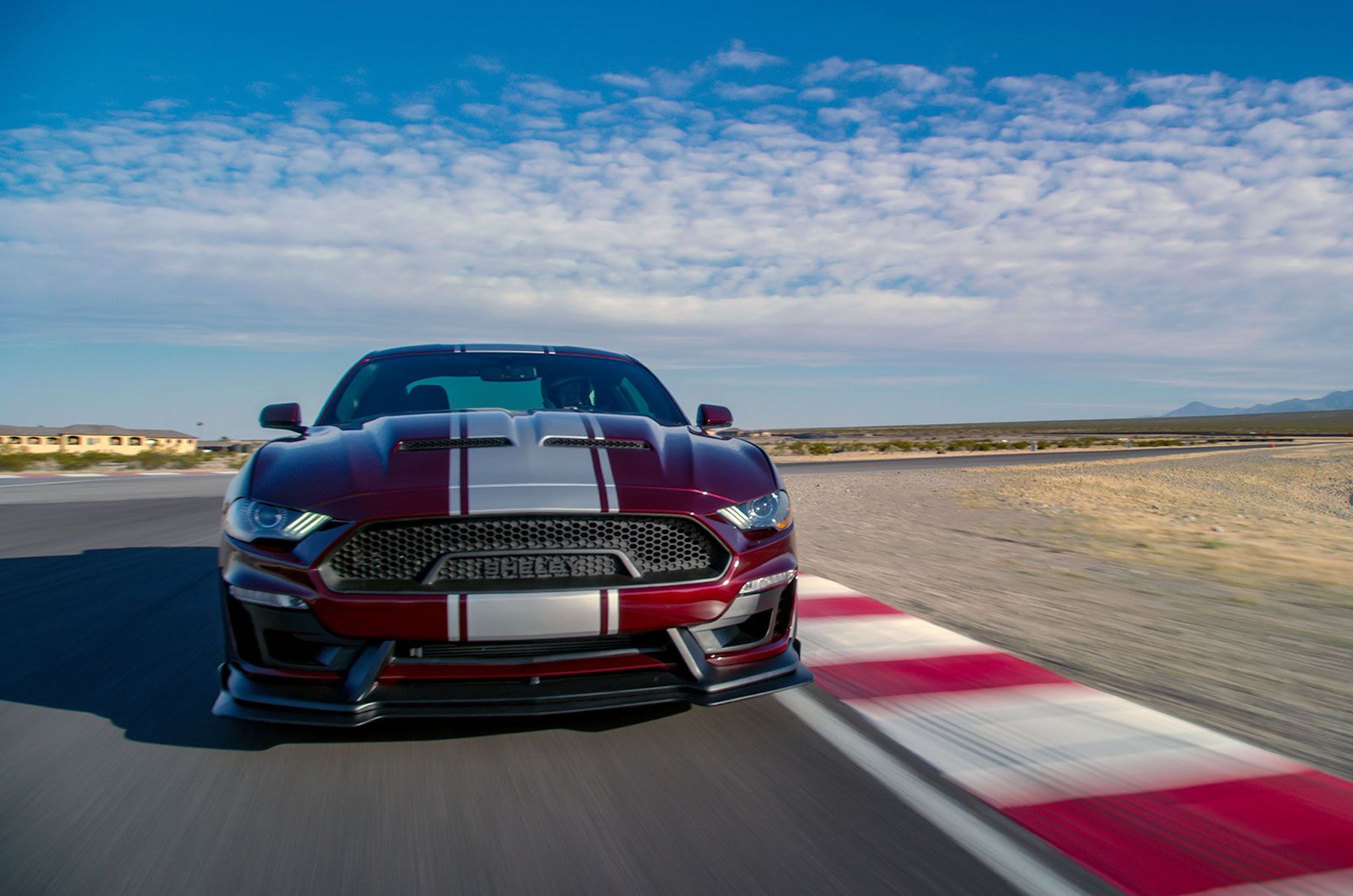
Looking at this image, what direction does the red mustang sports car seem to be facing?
toward the camera

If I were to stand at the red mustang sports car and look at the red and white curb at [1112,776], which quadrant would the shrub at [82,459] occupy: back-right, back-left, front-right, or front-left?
back-left

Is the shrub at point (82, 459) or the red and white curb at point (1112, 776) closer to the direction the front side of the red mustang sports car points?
the red and white curb

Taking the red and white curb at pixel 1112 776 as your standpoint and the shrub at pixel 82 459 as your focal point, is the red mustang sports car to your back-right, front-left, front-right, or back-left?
front-left

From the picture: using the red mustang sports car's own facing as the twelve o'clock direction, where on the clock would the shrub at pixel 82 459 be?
The shrub is roughly at 5 o'clock from the red mustang sports car.
